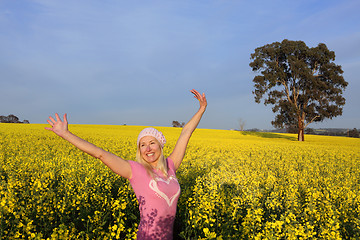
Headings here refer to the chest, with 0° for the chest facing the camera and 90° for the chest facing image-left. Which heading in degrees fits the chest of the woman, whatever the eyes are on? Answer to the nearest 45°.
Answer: approximately 315°
